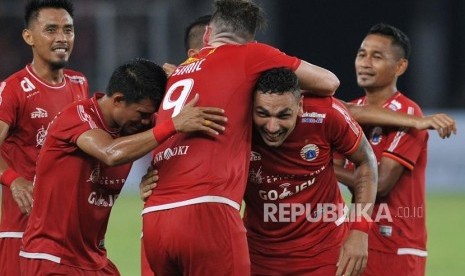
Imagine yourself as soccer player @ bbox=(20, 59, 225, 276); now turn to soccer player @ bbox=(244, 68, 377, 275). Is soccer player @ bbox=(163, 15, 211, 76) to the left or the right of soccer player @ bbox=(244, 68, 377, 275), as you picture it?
left

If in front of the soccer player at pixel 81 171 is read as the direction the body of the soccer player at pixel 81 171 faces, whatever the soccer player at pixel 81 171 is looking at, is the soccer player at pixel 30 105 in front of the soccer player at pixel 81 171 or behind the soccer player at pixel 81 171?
behind

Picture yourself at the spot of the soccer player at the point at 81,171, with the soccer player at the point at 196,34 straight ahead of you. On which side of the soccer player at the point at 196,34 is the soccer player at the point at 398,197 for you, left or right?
right

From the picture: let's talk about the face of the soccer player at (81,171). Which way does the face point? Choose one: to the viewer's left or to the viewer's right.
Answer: to the viewer's right
